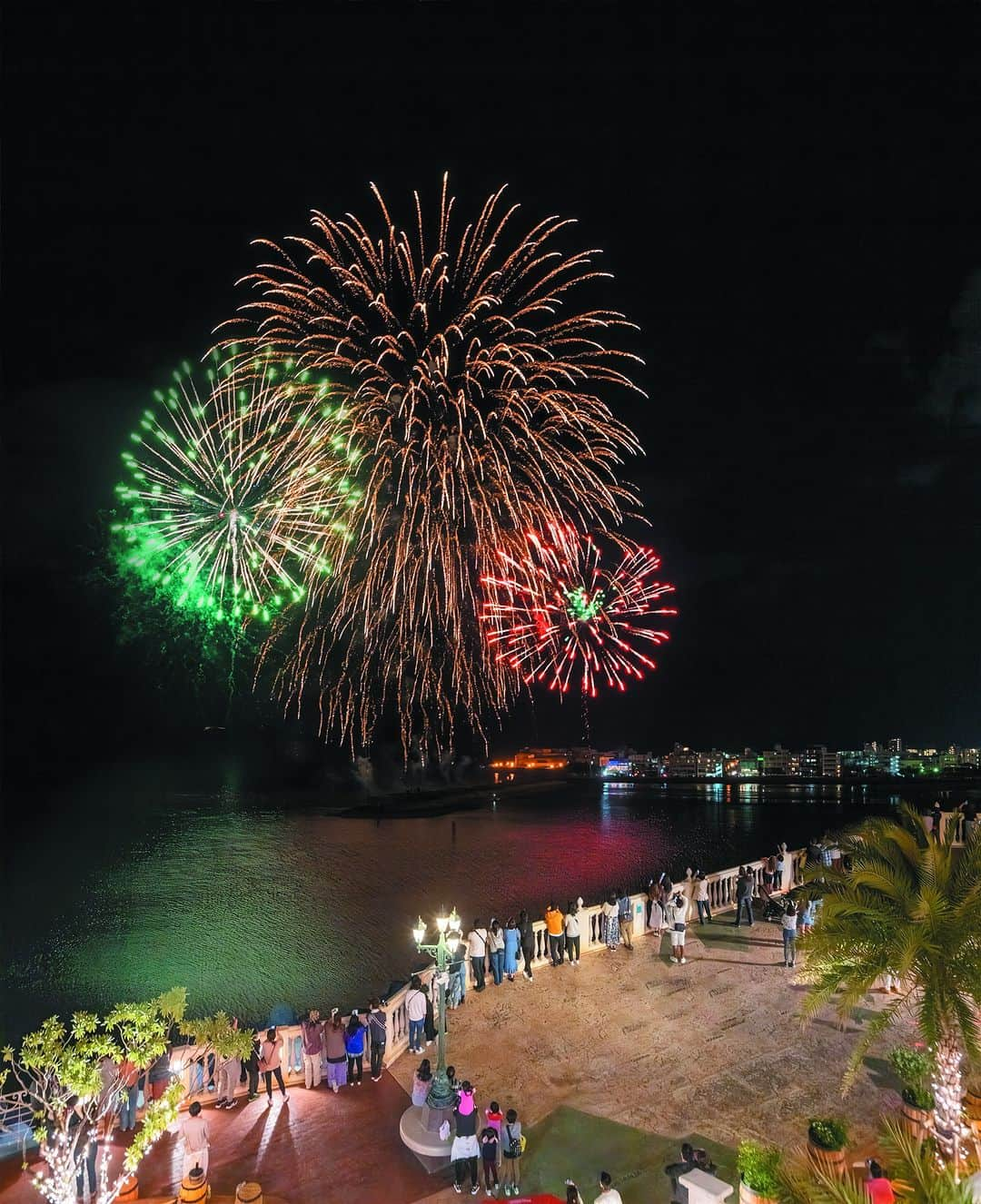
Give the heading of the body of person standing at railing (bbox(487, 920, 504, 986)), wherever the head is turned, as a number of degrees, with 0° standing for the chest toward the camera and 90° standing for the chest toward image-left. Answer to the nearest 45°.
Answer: approximately 180°

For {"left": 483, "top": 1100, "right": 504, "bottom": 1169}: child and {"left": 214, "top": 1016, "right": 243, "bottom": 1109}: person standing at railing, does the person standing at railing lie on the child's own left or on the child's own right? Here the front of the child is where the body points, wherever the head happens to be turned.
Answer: on the child's own left

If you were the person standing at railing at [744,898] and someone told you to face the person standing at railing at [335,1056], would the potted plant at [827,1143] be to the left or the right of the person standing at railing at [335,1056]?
left

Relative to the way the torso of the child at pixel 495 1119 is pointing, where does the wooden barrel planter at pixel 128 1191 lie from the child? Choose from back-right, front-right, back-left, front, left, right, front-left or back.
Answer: left

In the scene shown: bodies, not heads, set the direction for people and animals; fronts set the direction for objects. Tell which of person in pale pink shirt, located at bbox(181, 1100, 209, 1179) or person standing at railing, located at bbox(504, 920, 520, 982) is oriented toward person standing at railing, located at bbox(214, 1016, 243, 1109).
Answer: the person in pale pink shirt

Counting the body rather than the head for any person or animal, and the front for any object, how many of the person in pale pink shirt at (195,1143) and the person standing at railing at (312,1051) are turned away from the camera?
2

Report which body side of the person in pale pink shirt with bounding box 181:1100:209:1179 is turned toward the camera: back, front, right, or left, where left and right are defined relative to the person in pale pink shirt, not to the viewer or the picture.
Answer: back

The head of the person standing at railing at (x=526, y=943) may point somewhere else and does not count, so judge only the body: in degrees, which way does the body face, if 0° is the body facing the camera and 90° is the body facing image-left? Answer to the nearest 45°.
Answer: approximately 135°

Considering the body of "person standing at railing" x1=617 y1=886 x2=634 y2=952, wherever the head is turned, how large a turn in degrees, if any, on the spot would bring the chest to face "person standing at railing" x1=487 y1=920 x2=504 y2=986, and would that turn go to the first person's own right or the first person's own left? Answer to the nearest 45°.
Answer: approximately 90° to the first person's own left

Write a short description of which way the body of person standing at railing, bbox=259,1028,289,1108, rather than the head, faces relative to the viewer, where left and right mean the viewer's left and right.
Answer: facing away from the viewer

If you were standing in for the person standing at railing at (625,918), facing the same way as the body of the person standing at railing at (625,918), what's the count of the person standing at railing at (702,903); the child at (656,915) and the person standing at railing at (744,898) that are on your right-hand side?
3

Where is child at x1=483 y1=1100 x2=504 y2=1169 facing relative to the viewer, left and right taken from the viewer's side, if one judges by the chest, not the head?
facing away from the viewer

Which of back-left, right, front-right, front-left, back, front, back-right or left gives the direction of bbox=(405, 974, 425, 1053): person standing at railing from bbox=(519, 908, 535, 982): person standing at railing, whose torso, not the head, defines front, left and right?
left

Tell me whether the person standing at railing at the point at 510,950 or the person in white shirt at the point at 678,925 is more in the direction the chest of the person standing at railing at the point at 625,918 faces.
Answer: the person standing at railing

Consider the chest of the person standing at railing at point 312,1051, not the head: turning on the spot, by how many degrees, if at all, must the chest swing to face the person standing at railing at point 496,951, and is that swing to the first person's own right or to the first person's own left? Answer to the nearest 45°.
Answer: approximately 45° to the first person's own right

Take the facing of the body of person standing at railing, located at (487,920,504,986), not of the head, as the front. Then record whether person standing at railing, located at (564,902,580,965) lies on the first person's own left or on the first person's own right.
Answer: on the first person's own right
